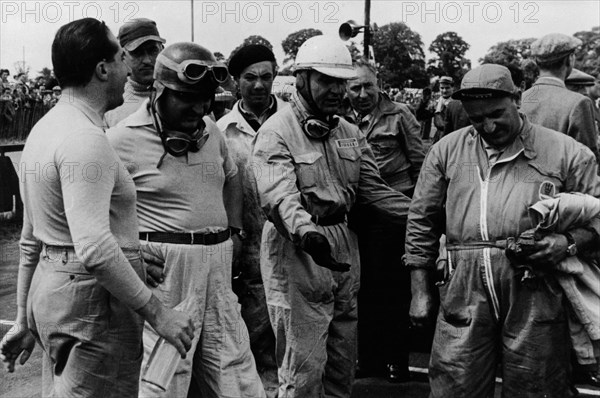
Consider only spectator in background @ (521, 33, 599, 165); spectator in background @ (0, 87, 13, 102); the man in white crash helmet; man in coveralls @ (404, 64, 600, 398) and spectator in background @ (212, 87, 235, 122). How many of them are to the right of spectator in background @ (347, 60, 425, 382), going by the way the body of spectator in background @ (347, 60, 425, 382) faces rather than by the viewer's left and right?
2

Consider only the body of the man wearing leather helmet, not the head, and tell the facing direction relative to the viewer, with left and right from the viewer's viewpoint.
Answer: facing the viewer and to the right of the viewer

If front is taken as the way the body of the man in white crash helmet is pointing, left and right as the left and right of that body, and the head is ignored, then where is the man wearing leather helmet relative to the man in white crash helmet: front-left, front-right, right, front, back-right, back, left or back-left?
right

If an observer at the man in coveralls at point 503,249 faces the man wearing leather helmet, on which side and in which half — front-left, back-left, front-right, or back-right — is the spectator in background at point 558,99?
back-right

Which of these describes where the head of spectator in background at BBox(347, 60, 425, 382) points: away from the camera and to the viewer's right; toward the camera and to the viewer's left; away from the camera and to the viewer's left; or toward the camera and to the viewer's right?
toward the camera and to the viewer's left

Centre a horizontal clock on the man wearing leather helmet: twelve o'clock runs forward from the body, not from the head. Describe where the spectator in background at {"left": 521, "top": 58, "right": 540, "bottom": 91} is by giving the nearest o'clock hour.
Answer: The spectator in background is roughly at 9 o'clock from the man wearing leather helmet.

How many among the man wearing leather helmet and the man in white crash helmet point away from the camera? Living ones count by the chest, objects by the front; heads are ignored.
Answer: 0

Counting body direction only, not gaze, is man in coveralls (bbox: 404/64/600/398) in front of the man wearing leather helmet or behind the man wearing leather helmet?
in front

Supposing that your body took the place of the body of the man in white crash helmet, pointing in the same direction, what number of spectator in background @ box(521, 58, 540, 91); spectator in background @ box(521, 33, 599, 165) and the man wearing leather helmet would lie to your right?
1

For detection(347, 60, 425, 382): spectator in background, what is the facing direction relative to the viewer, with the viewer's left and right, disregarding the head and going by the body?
facing the viewer and to the left of the viewer

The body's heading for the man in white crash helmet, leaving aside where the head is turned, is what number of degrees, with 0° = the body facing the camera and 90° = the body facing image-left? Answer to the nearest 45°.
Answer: approximately 315°

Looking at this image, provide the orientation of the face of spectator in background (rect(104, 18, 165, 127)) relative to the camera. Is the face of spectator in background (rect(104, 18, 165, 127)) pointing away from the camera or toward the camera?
toward the camera
